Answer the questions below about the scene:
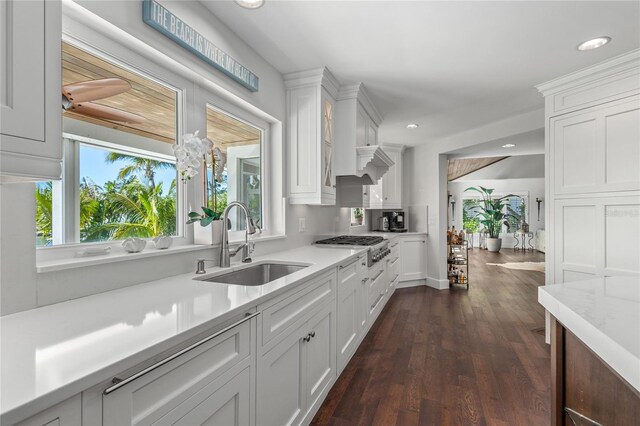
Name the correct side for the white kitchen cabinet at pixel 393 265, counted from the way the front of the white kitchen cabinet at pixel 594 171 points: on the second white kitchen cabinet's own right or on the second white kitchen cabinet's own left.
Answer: on the second white kitchen cabinet's own right

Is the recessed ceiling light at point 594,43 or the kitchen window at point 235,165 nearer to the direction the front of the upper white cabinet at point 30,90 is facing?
the recessed ceiling light

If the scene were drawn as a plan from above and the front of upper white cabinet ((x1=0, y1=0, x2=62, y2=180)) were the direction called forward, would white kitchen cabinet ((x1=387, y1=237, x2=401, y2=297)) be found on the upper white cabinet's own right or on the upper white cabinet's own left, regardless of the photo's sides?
on the upper white cabinet's own left

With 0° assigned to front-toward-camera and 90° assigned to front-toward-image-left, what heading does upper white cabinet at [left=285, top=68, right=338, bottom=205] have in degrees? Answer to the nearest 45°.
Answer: approximately 270°

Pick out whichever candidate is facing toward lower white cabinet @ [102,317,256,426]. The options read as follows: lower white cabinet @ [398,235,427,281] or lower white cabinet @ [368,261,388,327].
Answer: lower white cabinet @ [398,235,427,281]

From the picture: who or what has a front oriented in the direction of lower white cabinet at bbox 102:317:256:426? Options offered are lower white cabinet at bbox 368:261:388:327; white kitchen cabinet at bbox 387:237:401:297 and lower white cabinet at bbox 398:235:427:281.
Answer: lower white cabinet at bbox 398:235:427:281

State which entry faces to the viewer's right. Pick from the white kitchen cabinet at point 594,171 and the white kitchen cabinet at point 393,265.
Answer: the white kitchen cabinet at point 393,265

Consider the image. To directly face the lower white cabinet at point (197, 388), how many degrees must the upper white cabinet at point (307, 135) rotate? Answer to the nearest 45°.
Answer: approximately 90° to its right

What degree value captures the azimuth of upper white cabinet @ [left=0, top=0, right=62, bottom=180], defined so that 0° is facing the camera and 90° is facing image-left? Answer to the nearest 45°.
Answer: approximately 315°

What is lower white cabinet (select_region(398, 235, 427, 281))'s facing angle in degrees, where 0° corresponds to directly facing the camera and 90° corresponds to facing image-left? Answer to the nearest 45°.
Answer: approximately 0°

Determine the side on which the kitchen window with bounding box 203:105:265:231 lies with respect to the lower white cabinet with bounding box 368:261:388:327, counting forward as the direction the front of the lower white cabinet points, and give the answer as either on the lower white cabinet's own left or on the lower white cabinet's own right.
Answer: on the lower white cabinet's own right

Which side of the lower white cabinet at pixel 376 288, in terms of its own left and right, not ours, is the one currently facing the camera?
right

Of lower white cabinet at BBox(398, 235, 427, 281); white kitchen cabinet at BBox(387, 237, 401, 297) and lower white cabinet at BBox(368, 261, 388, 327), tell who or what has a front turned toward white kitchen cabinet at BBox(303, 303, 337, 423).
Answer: lower white cabinet at BBox(398, 235, 427, 281)

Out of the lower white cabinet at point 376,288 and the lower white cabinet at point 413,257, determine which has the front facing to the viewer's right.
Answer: the lower white cabinet at point 376,288

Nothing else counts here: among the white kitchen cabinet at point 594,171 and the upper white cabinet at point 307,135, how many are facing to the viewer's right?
1

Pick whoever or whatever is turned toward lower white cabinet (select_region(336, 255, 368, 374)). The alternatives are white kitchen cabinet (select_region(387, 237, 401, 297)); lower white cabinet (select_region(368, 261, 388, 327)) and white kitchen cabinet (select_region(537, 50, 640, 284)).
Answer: white kitchen cabinet (select_region(537, 50, 640, 284))

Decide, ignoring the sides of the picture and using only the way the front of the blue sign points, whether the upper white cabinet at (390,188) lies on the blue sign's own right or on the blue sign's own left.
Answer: on the blue sign's own left
